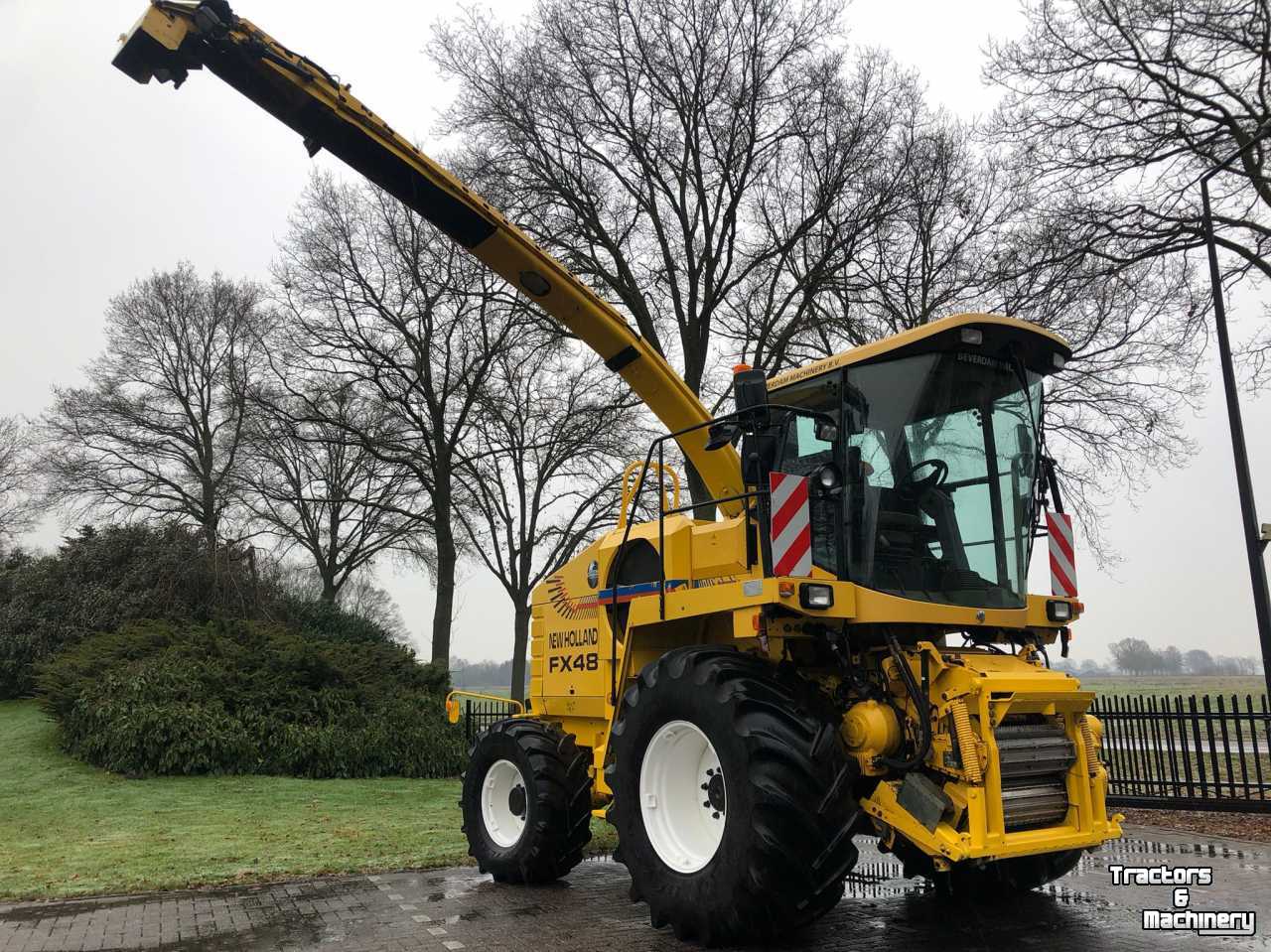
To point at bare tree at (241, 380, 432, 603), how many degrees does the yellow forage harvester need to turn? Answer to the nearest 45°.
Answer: approximately 180°

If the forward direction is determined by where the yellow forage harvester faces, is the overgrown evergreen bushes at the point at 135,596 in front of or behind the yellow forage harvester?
behind

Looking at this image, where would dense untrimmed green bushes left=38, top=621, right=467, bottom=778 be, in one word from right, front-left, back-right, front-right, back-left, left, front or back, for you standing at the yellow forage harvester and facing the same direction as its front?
back

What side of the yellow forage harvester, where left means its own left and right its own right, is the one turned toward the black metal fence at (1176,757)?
left

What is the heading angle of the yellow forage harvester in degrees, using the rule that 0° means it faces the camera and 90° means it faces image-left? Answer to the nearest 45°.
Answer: approximately 315°
